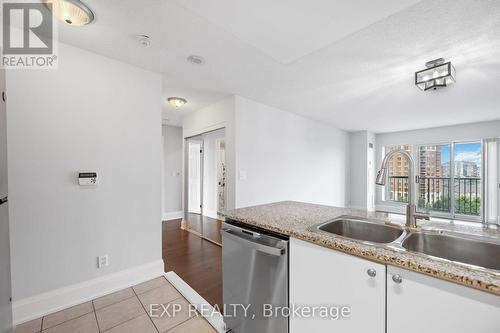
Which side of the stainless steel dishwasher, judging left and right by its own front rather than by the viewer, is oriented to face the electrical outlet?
right

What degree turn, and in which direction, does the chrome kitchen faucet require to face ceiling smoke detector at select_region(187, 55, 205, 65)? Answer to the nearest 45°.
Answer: approximately 45° to its right

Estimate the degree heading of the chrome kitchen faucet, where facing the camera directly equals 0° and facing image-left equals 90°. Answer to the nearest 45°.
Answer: approximately 45°

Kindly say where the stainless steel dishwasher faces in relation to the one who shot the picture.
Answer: facing the viewer and to the left of the viewer

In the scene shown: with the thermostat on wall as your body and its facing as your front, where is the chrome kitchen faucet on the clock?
The chrome kitchen faucet is roughly at 11 o'clock from the thermostat on wall.

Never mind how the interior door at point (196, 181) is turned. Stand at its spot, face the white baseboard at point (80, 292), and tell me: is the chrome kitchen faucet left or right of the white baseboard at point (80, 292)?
left

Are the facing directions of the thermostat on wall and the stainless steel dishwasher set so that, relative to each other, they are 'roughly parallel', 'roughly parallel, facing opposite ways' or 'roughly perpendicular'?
roughly perpendicular

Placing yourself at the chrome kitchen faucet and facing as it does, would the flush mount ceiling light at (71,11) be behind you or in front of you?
in front

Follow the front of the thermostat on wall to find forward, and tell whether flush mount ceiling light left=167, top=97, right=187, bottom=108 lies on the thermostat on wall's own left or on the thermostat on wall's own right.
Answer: on the thermostat on wall's own left

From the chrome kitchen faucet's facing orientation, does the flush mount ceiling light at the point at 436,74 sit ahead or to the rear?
to the rear

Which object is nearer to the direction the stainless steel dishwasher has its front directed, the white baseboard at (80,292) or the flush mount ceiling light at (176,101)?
the white baseboard

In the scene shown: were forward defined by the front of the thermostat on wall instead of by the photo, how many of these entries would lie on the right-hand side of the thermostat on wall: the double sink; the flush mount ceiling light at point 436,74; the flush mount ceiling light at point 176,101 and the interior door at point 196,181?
0

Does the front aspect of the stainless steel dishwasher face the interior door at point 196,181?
no

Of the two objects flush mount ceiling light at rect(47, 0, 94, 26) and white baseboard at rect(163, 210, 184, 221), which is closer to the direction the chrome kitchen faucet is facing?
the flush mount ceiling light

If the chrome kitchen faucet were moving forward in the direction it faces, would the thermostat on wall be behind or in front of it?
in front

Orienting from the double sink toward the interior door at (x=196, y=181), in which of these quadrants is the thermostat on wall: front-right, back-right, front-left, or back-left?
front-left
